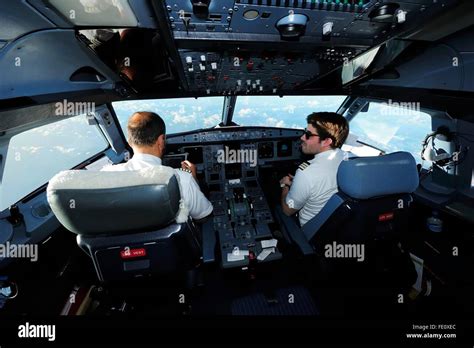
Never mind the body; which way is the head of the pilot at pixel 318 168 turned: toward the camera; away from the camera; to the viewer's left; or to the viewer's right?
to the viewer's left

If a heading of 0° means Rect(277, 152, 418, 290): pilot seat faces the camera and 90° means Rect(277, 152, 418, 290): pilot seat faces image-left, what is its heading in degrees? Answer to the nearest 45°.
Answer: approximately 135°

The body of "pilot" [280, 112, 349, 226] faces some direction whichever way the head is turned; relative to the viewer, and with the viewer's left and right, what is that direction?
facing away from the viewer and to the left of the viewer

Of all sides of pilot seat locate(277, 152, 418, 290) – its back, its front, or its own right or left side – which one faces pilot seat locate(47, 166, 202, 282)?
left

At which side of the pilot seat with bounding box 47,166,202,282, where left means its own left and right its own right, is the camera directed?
back

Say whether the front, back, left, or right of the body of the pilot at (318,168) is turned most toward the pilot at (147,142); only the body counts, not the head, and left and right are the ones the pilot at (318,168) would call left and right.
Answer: left
